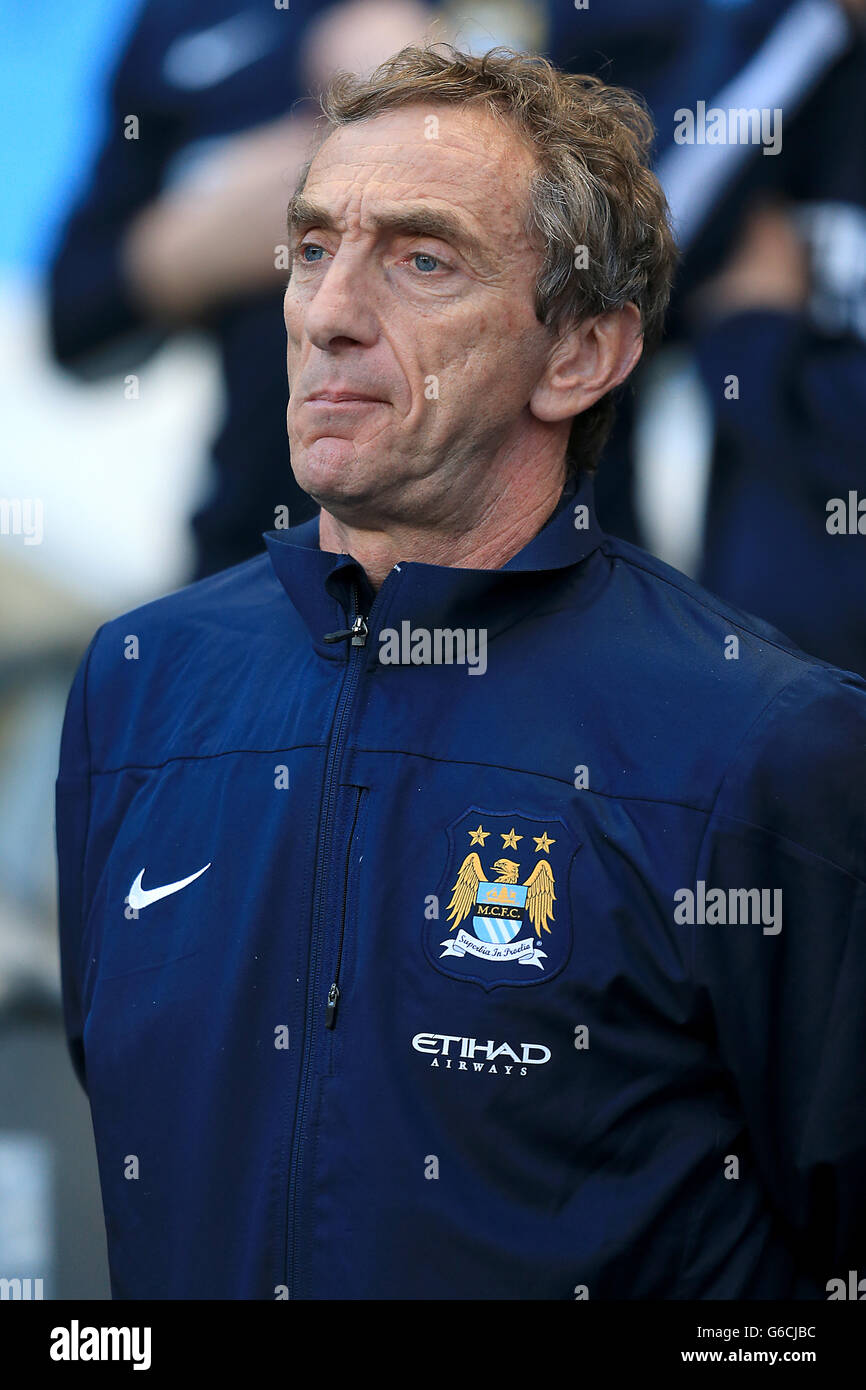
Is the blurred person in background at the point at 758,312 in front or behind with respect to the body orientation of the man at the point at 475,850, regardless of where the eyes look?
behind

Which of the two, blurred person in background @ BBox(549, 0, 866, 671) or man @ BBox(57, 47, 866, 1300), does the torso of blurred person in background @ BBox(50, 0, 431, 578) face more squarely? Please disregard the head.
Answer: the man

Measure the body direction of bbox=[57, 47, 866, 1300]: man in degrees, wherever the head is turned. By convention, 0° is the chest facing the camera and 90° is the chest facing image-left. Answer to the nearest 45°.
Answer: approximately 45°

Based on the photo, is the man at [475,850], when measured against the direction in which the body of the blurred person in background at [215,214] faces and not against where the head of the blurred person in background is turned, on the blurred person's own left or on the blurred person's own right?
on the blurred person's own left

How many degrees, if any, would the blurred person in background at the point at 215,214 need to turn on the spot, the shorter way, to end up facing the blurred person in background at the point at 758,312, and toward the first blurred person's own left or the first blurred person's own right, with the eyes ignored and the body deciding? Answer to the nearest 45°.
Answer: approximately 135° to the first blurred person's own left
